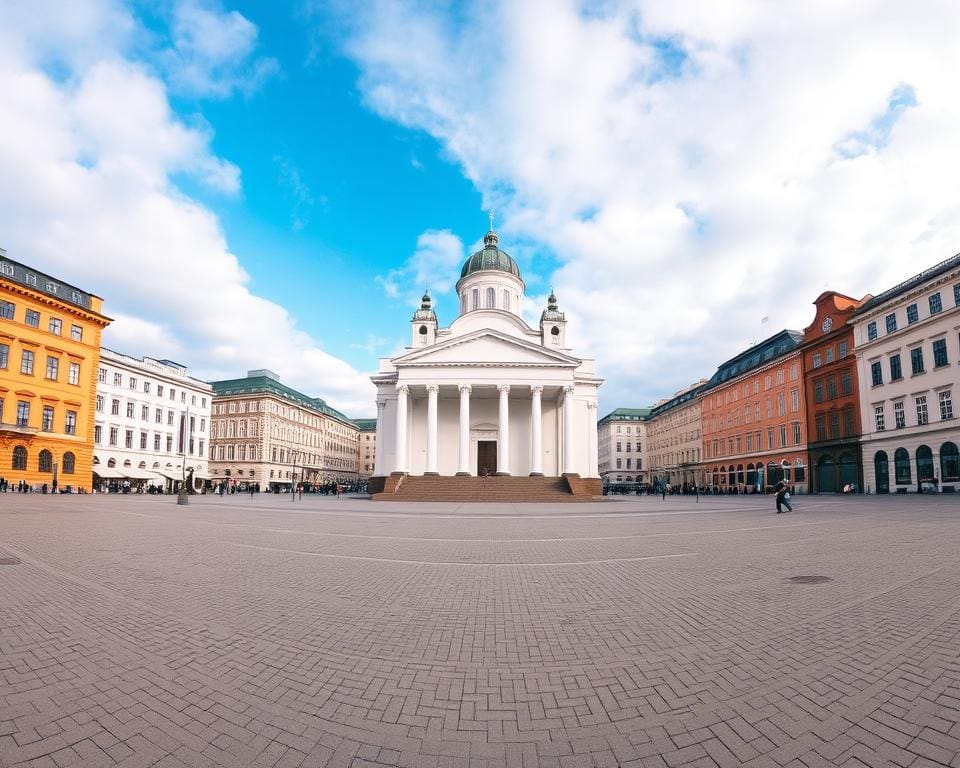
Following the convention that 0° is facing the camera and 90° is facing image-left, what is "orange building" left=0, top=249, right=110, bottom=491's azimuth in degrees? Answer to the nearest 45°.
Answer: approximately 315°
